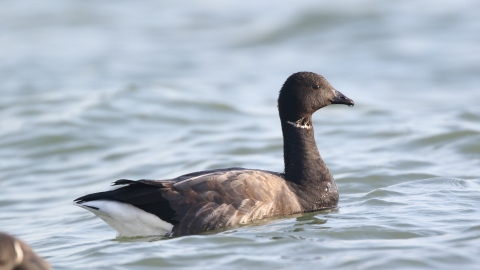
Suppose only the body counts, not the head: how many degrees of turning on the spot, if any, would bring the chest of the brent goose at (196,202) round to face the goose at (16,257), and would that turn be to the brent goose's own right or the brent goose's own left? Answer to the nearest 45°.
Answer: approximately 135° to the brent goose's own right

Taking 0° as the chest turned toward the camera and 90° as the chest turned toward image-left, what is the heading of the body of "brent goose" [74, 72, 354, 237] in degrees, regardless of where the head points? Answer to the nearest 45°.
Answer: approximately 270°
